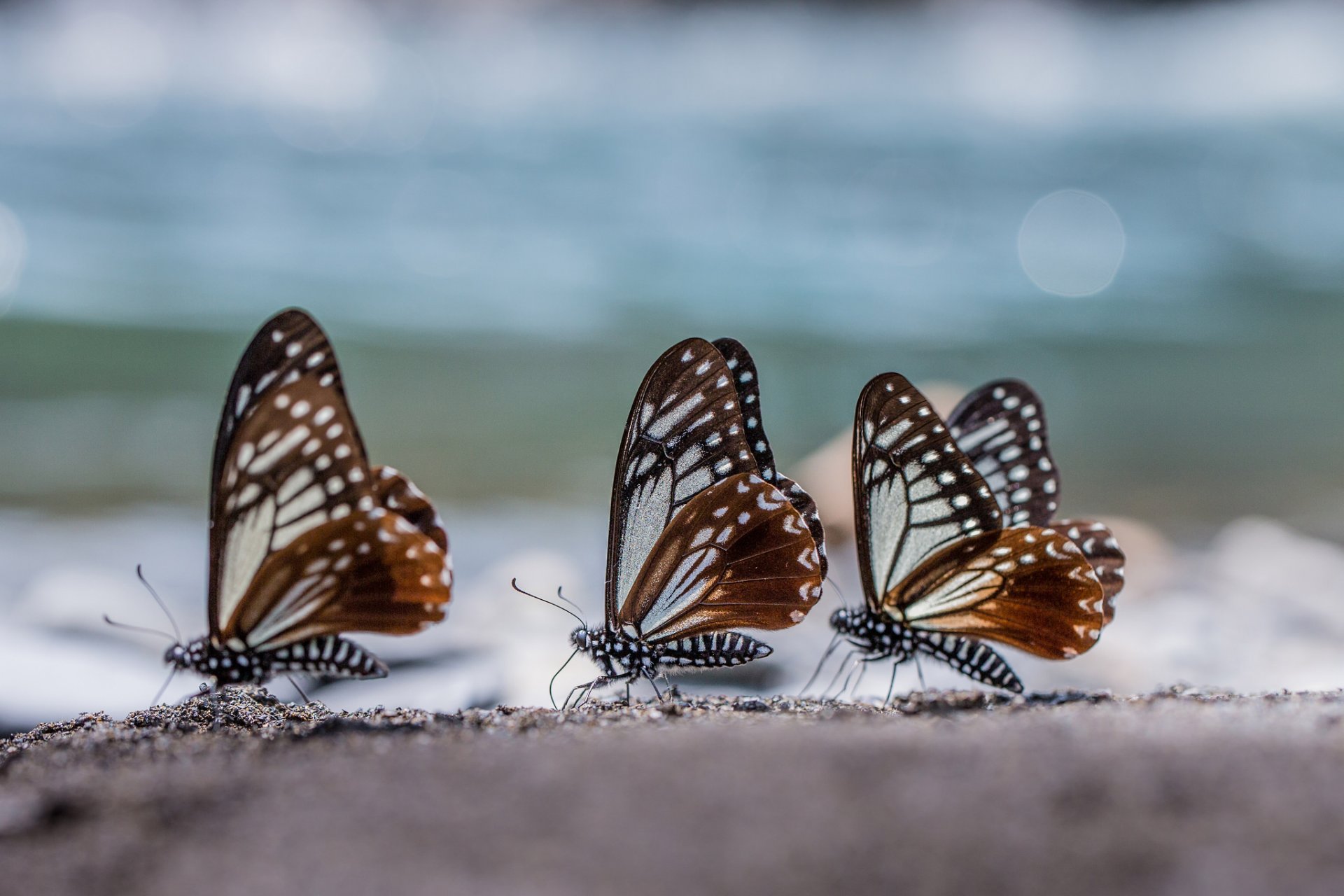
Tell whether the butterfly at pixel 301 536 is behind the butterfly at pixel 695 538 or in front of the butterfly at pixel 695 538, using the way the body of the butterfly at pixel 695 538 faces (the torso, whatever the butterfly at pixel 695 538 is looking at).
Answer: in front

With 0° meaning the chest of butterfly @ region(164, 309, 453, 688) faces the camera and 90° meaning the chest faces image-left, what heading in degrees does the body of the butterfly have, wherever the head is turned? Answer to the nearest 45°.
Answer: approximately 90°

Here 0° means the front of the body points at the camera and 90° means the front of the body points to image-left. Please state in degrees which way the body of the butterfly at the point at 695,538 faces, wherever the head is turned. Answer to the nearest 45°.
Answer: approximately 90°

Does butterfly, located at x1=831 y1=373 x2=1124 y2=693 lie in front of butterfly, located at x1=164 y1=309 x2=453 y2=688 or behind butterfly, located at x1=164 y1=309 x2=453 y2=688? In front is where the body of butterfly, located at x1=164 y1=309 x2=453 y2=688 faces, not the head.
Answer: behind

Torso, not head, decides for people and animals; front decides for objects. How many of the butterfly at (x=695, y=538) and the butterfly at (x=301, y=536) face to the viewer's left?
2

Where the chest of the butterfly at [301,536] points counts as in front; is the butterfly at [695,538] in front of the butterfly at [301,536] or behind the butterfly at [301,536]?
behind

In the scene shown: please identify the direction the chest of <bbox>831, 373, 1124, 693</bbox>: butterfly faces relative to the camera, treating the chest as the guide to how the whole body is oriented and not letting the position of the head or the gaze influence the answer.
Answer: to the viewer's left
